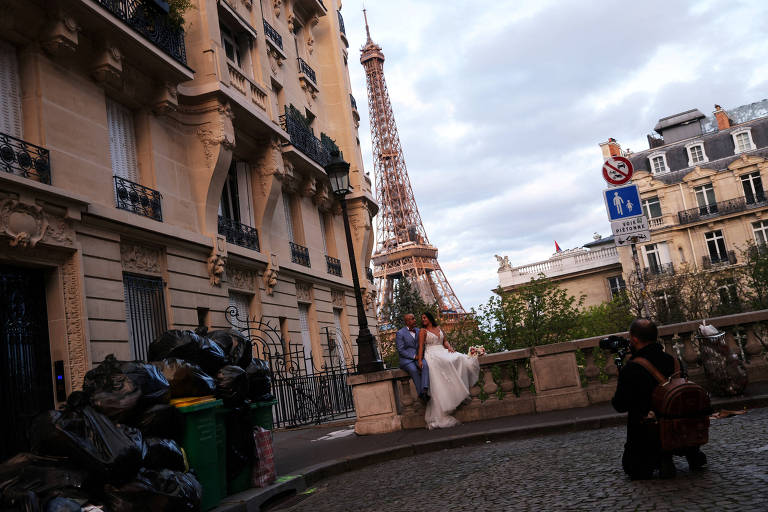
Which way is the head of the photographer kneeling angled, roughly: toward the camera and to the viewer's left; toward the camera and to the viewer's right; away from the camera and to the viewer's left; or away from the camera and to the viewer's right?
away from the camera and to the viewer's left

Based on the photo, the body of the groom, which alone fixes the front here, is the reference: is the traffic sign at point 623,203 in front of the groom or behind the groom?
in front

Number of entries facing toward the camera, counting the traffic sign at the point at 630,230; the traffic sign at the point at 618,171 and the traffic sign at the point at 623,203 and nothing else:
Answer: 3

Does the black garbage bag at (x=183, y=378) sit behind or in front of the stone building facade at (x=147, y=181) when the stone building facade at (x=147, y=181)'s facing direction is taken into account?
in front

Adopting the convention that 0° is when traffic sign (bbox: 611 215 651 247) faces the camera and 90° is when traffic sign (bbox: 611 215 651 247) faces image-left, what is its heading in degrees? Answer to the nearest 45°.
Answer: approximately 0°

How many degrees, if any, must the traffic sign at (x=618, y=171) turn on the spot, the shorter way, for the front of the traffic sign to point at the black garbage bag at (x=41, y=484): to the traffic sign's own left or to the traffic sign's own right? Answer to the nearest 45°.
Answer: approximately 45° to the traffic sign's own right

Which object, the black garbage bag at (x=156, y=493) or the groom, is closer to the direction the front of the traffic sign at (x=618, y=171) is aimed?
the black garbage bag

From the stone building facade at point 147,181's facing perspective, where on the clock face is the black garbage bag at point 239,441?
The black garbage bag is roughly at 1 o'clock from the stone building facade.

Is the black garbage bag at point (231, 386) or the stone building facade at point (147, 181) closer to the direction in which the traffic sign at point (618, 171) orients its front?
the black garbage bag

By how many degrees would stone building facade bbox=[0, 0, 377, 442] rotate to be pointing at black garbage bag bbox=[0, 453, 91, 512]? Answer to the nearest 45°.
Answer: approximately 45° to its right
